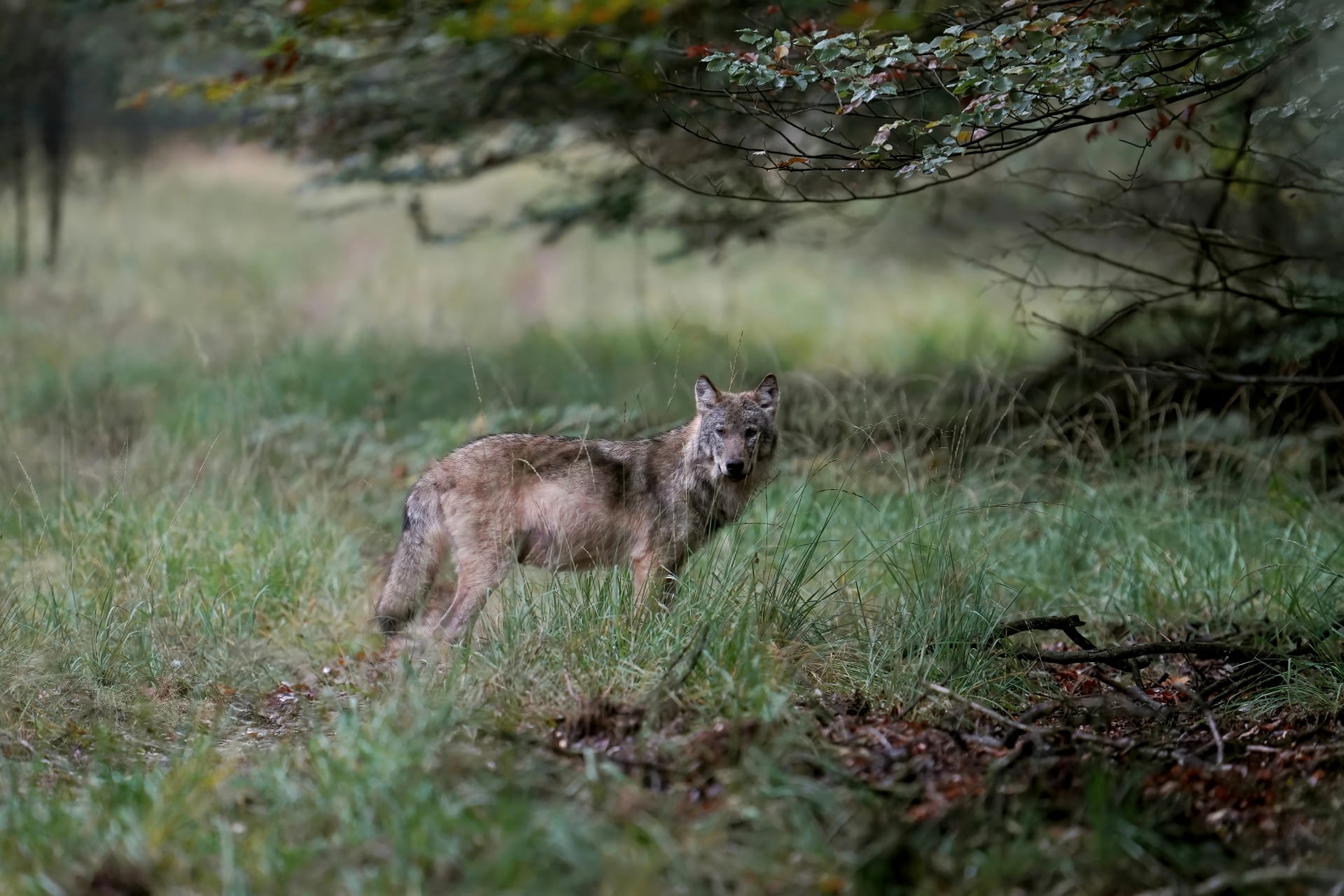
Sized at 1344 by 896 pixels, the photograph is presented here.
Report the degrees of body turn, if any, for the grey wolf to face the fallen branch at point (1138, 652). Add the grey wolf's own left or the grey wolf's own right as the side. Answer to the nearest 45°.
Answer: approximately 45° to the grey wolf's own right

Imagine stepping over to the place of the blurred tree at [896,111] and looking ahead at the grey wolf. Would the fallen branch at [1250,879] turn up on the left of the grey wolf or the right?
left

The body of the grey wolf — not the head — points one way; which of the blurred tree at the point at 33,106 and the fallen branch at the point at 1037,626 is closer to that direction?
the fallen branch

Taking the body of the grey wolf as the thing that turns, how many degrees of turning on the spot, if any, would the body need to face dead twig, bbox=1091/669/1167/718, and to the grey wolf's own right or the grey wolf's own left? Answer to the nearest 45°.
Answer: approximately 45° to the grey wolf's own right

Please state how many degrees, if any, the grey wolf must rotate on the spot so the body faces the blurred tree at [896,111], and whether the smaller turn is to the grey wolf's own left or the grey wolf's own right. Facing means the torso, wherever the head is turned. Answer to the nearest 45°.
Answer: approximately 45° to the grey wolf's own left

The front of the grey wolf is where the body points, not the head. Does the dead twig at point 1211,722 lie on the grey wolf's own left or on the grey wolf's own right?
on the grey wolf's own right

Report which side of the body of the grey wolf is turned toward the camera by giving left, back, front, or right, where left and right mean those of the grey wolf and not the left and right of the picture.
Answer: right

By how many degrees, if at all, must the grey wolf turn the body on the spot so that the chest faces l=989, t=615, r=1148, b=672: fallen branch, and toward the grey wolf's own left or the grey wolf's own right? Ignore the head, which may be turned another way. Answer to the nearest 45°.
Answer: approximately 45° to the grey wolf's own right

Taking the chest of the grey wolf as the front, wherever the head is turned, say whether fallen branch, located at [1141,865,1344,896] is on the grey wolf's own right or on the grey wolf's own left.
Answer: on the grey wolf's own right

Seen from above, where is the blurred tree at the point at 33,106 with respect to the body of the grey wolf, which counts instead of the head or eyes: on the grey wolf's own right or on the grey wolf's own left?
on the grey wolf's own left
